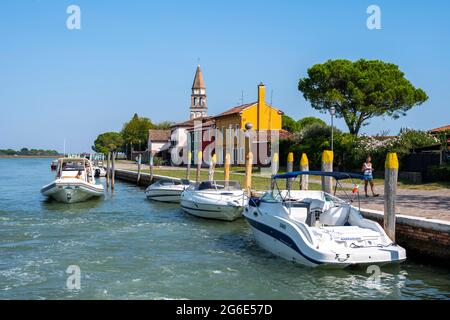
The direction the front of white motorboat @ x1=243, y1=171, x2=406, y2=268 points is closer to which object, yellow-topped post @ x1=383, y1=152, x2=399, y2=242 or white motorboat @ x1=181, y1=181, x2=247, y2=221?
the white motorboat

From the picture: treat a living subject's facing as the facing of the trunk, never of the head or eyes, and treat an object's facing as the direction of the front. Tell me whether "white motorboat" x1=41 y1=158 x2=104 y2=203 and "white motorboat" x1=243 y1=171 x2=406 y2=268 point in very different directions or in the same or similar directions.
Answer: very different directions

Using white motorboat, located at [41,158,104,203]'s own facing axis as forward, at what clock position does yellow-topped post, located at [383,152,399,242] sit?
The yellow-topped post is roughly at 11 o'clock from the white motorboat.

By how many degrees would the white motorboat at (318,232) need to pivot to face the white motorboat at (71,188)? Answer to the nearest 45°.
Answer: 0° — it already faces it

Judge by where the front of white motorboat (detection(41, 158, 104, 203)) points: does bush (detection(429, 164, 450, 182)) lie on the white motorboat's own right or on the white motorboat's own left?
on the white motorboat's own left

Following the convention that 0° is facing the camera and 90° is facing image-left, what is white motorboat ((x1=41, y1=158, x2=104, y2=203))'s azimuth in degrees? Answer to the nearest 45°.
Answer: approximately 0°

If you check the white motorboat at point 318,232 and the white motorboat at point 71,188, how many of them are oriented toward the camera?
1

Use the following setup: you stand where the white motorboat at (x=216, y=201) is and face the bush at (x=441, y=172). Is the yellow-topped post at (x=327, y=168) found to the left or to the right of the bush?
right

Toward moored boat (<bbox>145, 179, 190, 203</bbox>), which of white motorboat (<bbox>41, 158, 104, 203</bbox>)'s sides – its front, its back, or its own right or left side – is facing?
left
